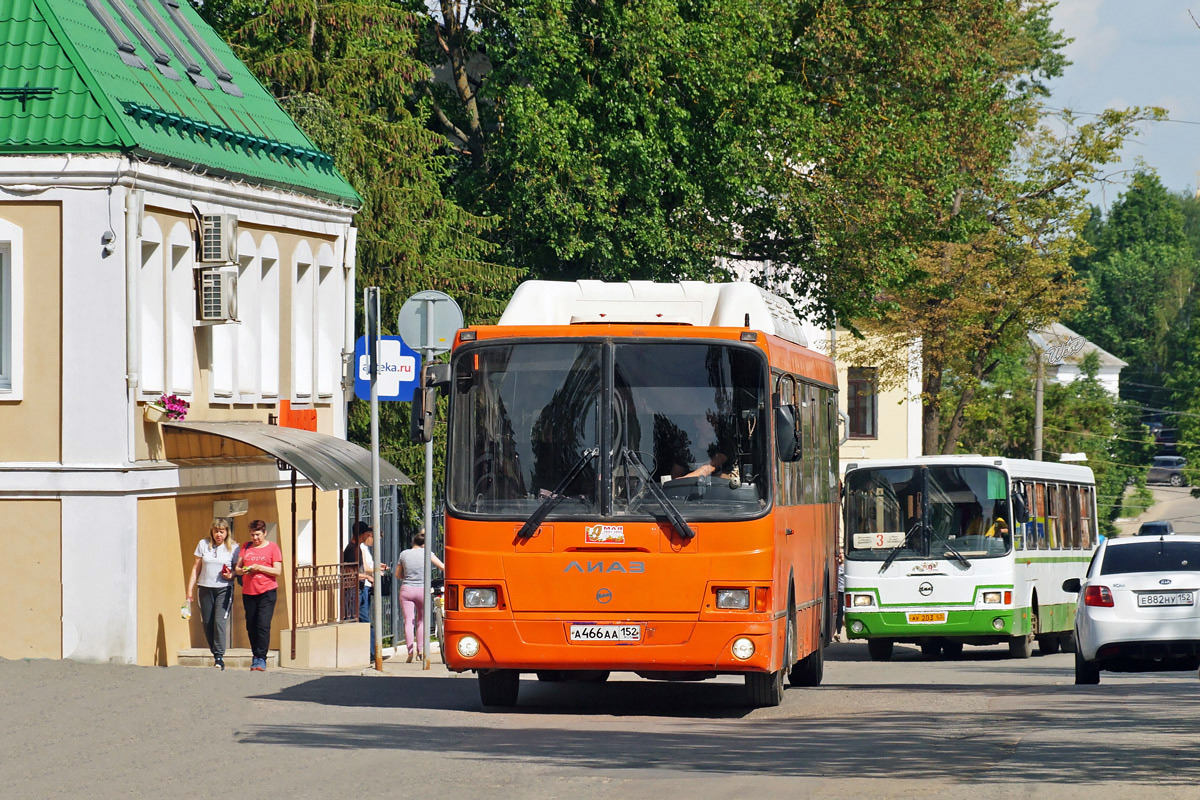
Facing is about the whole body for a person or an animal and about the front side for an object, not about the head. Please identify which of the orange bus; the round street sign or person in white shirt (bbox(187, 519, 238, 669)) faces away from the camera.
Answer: the round street sign

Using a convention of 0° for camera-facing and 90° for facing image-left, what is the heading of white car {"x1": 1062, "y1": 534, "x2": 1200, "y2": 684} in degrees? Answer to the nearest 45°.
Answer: approximately 180°

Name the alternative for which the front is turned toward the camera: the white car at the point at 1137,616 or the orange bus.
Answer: the orange bus

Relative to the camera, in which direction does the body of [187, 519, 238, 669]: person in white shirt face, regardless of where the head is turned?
toward the camera

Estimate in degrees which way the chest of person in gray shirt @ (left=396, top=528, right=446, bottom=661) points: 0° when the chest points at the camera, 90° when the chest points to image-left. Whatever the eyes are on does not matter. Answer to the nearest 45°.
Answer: approximately 180°

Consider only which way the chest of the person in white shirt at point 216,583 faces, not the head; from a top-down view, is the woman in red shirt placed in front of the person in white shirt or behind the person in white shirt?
in front

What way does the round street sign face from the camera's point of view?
away from the camera

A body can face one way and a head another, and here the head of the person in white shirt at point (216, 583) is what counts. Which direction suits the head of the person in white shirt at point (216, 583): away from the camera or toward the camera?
toward the camera

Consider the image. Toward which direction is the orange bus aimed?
toward the camera

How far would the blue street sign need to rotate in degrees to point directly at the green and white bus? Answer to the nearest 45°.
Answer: approximately 135° to its left

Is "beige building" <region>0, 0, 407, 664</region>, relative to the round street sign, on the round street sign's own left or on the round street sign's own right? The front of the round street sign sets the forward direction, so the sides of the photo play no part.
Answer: on the round street sign's own left

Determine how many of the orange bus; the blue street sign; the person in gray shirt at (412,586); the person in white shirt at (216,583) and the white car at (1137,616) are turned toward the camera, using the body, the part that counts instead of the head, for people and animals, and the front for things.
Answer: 3

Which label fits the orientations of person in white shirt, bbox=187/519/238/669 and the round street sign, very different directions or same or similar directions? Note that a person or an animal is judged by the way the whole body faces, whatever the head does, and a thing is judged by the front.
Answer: very different directions

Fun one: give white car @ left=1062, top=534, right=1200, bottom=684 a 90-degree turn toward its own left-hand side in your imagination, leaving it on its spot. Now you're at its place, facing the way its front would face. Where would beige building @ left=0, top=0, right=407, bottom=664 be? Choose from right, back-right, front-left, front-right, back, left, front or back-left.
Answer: front
